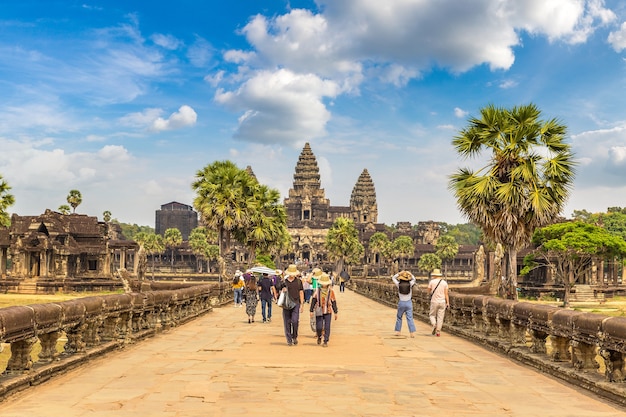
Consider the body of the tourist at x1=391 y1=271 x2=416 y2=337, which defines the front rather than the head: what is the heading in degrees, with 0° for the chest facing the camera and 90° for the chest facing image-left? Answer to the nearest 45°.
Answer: approximately 180°

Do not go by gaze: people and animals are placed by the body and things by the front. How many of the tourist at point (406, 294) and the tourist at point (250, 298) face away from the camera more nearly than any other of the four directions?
2

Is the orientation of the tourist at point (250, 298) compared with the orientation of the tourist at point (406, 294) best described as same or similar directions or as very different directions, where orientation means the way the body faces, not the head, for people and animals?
same or similar directions

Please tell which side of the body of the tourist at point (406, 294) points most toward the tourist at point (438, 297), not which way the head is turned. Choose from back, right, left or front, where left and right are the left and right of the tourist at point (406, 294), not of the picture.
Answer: right

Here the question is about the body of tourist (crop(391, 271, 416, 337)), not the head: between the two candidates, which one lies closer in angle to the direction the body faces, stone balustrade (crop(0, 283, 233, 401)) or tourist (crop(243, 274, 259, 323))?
the tourist

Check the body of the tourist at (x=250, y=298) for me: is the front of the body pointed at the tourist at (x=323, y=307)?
no

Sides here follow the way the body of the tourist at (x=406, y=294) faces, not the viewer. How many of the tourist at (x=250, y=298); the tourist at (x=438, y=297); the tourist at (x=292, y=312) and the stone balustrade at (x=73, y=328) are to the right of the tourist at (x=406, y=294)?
1

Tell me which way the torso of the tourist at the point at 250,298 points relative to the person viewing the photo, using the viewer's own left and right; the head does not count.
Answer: facing away from the viewer

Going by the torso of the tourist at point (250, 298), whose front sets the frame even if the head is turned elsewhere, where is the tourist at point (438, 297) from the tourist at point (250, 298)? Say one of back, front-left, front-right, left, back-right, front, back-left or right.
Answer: back-right

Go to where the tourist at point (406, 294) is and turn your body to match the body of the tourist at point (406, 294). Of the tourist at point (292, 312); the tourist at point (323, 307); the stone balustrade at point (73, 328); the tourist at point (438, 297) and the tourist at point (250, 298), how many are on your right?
1

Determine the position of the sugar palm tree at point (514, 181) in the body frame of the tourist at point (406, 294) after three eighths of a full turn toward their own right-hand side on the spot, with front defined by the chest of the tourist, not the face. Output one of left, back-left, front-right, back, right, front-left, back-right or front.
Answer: left

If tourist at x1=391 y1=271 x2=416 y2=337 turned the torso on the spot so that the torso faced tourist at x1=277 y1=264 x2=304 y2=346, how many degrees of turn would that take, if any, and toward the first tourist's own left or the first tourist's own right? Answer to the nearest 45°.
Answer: approximately 135° to the first tourist's own left

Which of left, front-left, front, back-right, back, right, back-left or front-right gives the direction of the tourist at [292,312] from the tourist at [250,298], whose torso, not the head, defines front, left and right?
back

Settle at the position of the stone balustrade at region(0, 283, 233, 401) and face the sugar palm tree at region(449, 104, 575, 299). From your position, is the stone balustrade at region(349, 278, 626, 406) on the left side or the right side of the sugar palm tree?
right

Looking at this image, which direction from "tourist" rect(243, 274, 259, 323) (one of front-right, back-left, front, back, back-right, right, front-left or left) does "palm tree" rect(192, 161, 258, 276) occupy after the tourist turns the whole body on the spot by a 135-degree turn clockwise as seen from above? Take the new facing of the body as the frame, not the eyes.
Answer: back-left
